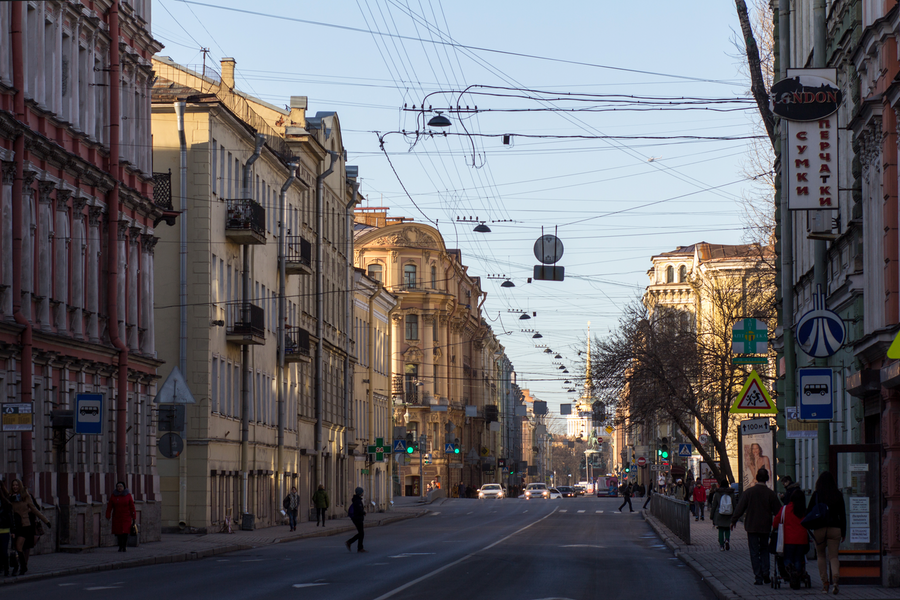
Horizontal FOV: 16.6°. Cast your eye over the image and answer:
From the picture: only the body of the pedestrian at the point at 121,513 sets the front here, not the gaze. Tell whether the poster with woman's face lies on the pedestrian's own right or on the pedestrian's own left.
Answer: on the pedestrian's own left

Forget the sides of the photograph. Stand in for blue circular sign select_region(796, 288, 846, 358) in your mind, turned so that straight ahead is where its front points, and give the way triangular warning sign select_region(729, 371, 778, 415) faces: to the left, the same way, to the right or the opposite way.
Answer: the same way

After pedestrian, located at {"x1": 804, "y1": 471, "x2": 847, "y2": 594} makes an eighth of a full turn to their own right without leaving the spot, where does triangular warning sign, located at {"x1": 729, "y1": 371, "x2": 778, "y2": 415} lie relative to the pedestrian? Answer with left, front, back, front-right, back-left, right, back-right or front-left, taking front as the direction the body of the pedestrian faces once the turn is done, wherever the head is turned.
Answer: front-left

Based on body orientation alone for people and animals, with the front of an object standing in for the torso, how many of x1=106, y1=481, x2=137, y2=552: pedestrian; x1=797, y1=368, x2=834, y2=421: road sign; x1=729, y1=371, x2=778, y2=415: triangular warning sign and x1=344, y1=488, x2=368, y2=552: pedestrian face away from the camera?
0

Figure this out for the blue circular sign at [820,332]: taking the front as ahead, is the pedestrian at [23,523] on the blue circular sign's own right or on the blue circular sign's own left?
on the blue circular sign's own right

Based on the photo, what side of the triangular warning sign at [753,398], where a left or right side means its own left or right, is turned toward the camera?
front

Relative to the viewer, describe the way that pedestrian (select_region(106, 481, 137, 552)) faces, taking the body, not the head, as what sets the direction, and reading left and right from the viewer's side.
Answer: facing the viewer

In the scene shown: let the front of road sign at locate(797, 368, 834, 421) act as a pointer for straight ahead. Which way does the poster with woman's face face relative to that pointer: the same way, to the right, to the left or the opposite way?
the same way

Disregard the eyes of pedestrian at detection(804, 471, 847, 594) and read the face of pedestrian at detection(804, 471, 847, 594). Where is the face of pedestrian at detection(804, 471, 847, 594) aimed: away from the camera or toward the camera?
away from the camera

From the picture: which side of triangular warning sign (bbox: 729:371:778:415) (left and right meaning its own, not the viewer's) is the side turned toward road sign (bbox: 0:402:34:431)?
right

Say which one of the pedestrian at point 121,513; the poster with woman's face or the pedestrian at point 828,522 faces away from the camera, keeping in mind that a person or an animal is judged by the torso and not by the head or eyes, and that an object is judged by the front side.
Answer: the pedestrian at point 828,522
